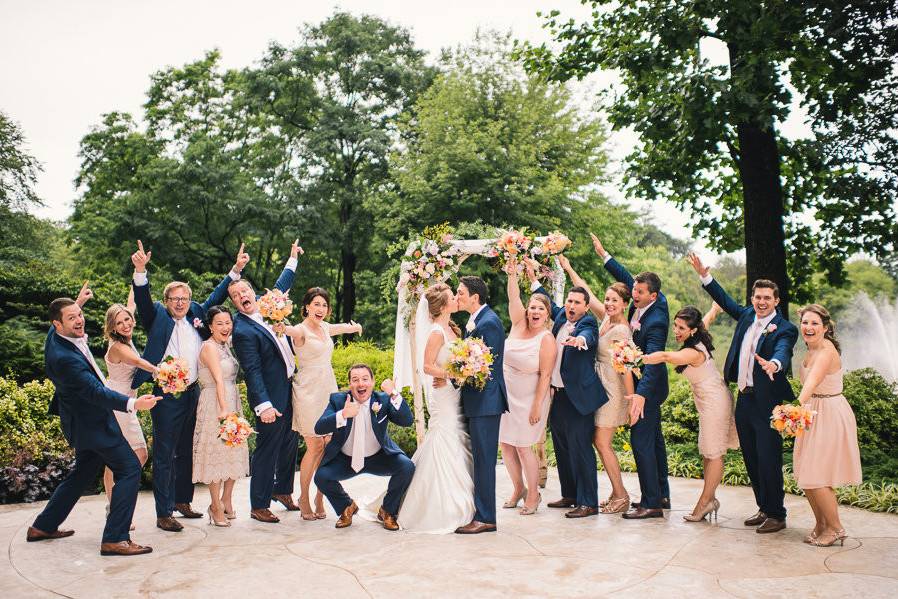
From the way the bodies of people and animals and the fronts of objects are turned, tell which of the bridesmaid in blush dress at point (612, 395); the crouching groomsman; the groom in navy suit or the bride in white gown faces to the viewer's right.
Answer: the bride in white gown

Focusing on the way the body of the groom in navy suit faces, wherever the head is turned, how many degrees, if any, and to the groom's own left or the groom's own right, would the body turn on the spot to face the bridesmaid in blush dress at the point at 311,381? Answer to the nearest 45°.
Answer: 0° — they already face them

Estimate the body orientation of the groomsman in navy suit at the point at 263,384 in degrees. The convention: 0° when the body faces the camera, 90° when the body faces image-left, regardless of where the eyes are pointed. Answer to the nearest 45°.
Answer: approximately 315°

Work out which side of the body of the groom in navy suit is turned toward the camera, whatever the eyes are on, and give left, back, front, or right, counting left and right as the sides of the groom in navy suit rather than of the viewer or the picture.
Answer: left

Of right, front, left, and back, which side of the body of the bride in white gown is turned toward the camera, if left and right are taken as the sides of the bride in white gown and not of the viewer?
right

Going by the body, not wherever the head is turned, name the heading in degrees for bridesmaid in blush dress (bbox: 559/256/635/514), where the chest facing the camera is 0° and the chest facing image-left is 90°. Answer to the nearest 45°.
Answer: approximately 45°
